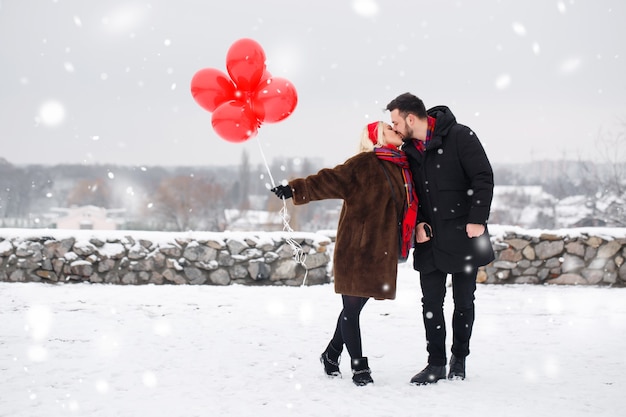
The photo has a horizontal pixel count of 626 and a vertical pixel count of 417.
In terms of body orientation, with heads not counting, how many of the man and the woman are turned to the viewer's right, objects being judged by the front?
1

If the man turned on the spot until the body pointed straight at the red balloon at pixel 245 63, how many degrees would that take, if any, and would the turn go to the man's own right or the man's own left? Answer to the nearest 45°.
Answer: approximately 45° to the man's own right

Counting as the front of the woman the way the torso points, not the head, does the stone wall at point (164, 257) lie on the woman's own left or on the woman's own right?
on the woman's own left

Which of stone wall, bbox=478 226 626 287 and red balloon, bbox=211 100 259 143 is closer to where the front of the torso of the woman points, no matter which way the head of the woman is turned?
the stone wall

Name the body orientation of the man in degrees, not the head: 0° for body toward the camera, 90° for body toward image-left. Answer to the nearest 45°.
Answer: approximately 45°

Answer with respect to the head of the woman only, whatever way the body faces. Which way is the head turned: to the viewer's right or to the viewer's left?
to the viewer's right

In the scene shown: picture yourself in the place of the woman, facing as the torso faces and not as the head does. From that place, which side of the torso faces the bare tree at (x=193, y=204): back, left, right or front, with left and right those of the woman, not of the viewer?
left

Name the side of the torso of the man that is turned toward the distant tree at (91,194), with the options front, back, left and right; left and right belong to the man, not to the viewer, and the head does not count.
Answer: right

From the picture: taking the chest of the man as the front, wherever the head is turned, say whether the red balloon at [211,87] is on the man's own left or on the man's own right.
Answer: on the man's own right

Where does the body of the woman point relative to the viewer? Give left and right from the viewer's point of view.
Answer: facing to the right of the viewer
